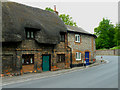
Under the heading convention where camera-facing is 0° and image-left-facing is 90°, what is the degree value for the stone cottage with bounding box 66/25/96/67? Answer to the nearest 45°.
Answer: approximately 315°

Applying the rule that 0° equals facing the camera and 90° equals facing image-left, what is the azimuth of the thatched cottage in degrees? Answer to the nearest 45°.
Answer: approximately 315°
